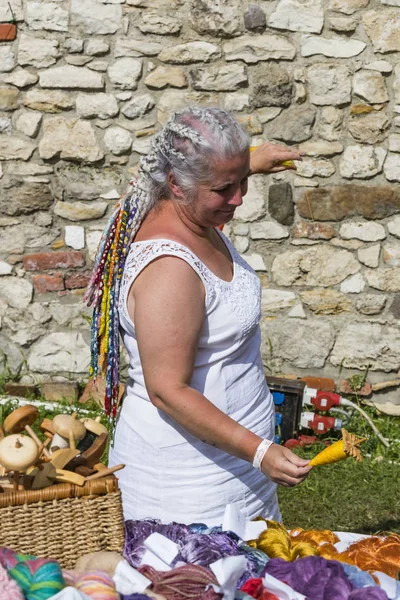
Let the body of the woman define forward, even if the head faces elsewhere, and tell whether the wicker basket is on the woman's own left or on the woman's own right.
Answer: on the woman's own right

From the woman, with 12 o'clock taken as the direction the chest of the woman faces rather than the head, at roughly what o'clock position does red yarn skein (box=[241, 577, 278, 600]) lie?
The red yarn skein is roughly at 1 o'clock from the woman.

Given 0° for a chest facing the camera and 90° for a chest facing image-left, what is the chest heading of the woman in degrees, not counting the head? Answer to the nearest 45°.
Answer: approximately 315°

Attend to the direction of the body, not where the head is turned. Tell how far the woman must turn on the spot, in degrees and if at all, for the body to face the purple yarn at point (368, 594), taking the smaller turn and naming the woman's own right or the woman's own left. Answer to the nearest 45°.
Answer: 0° — they already face it

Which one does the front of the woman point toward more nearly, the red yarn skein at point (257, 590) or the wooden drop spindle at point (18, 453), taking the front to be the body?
the red yarn skein
